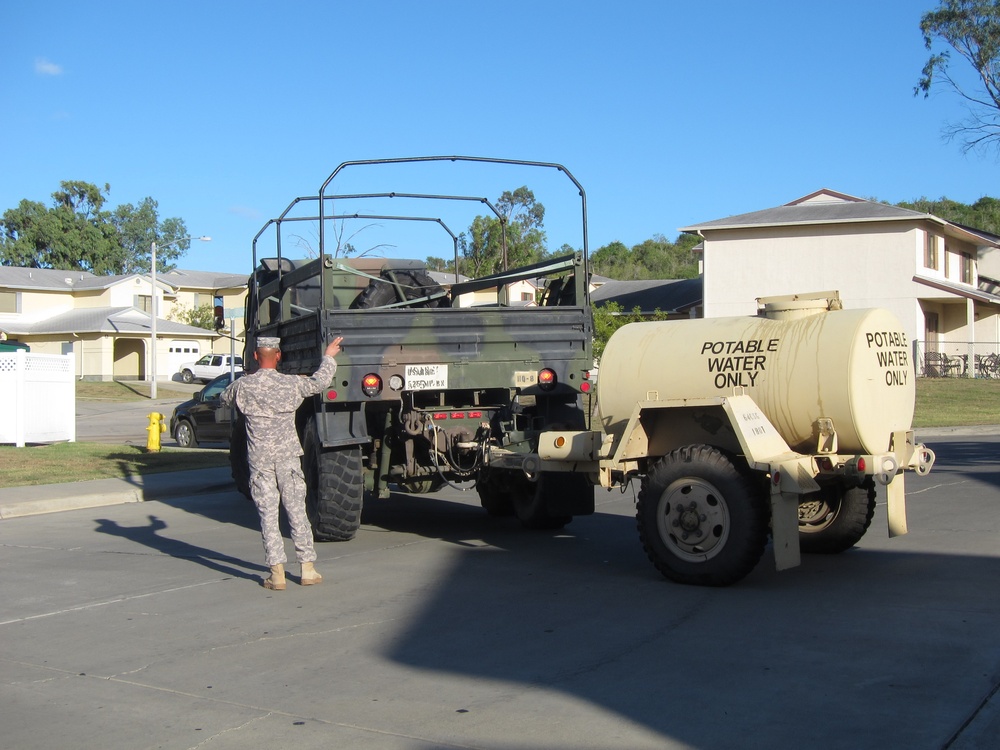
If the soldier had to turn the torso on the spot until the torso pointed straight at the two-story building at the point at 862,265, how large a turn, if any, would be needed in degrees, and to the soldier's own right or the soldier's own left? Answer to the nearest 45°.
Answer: approximately 45° to the soldier's own right

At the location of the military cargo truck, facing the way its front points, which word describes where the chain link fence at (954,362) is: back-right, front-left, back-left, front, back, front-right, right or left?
front-right

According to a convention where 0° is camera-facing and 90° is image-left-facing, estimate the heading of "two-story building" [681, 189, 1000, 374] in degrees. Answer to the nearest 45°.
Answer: approximately 315°

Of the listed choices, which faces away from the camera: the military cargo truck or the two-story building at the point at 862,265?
the military cargo truck

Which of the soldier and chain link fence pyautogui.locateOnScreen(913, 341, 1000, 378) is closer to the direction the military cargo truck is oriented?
the chain link fence

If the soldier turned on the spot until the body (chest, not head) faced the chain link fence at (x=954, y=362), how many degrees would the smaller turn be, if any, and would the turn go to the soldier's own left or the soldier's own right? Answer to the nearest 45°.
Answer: approximately 45° to the soldier's own right

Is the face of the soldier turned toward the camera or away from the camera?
away from the camera

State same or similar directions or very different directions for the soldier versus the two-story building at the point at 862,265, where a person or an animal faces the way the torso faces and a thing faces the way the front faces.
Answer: very different directions

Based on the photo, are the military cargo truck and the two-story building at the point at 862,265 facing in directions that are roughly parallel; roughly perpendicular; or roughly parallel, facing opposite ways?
roughly parallel, facing opposite ways

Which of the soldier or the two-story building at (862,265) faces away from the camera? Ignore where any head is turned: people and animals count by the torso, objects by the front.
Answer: the soldier

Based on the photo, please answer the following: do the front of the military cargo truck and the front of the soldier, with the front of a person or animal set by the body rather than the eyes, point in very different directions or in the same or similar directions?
same or similar directions

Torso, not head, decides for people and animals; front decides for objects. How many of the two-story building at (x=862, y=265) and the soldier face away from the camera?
1

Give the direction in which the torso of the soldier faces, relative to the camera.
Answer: away from the camera

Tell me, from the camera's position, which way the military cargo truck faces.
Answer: facing away from the viewer

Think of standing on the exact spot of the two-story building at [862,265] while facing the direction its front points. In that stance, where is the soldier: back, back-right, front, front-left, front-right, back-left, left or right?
front-right
